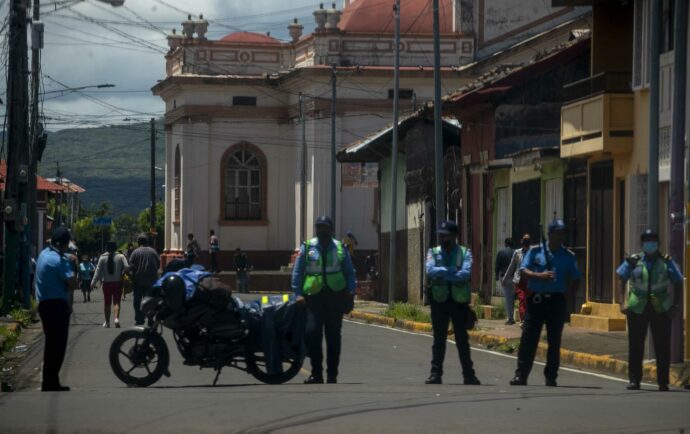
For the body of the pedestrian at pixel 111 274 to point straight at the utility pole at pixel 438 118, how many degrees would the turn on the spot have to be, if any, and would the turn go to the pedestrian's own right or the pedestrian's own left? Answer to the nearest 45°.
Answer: approximately 90° to the pedestrian's own right

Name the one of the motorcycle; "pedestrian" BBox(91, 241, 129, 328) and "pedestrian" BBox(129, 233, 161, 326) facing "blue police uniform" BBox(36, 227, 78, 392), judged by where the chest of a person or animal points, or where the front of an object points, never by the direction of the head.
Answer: the motorcycle

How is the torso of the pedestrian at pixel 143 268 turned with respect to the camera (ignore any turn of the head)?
away from the camera

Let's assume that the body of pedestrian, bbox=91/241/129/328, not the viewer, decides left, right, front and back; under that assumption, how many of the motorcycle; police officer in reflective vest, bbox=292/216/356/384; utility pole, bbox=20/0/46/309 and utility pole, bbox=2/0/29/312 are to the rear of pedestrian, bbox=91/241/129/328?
2

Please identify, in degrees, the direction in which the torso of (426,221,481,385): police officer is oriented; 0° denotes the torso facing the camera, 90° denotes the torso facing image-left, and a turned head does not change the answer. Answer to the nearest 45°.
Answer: approximately 0°

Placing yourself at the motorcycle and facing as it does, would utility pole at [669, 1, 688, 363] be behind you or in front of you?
behind

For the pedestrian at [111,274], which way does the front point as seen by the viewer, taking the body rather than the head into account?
away from the camera

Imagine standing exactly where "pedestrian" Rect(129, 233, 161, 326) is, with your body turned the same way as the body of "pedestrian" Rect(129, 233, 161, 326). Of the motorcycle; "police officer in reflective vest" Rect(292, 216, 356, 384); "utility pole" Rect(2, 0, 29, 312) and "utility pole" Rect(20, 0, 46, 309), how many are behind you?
2

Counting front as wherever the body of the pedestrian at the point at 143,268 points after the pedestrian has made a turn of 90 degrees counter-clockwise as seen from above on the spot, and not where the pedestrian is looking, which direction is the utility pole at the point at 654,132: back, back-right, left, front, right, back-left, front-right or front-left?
back-left

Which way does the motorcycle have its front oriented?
to the viewer's left

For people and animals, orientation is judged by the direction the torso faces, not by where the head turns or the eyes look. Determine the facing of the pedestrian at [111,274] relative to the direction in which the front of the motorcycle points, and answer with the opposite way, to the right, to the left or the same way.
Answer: to the right

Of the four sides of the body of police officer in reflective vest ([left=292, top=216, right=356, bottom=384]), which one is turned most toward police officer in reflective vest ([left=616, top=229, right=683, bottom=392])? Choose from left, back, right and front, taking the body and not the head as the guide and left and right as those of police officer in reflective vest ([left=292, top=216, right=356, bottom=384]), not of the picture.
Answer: left

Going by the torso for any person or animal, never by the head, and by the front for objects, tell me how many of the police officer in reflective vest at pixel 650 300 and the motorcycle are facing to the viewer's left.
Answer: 1

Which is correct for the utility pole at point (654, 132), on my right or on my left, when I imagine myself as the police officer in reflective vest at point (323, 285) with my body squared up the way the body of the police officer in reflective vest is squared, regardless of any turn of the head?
on my left
